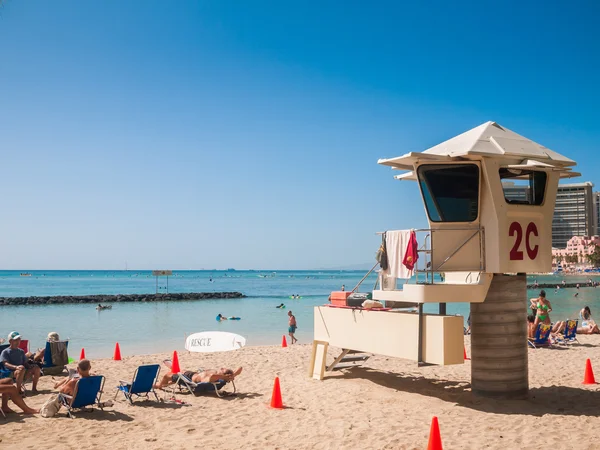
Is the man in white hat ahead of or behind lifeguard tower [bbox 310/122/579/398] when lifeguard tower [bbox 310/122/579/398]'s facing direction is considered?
ahead

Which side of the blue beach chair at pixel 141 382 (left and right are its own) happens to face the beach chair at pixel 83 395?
left

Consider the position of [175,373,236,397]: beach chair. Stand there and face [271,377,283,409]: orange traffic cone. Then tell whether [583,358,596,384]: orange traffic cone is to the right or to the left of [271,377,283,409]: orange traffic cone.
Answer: left

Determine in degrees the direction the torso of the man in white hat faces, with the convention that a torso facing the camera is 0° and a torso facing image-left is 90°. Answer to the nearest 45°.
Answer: approximately 315°

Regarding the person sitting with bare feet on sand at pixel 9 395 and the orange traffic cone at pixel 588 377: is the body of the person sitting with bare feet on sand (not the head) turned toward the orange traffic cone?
yes

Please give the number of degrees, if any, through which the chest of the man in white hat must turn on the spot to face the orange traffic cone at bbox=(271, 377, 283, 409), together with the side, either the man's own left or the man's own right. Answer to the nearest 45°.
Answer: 0° — they already face it

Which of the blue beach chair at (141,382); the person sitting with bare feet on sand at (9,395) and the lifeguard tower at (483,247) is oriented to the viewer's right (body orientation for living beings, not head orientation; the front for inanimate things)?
the person sitting with bare feet on sand

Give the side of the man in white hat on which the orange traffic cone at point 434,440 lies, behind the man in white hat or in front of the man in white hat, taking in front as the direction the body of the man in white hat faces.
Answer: in front

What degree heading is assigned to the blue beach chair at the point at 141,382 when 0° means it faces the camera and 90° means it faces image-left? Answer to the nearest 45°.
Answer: approximately 135°

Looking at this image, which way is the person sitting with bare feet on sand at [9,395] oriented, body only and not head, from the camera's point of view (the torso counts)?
to the viewer's right
